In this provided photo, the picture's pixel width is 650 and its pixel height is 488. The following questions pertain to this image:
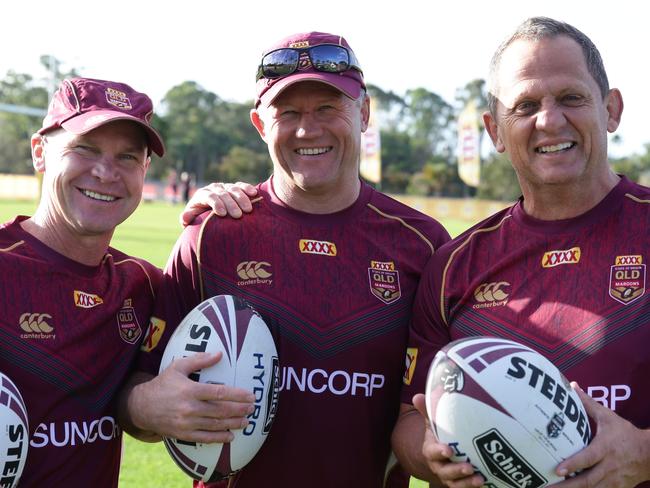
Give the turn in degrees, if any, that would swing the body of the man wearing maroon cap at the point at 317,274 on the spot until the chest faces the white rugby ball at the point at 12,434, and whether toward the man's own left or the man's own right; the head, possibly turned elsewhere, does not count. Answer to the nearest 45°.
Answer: approximately 45° to the man's own right

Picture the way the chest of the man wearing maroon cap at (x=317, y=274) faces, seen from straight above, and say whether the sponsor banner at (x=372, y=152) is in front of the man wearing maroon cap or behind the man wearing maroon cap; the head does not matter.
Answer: behind

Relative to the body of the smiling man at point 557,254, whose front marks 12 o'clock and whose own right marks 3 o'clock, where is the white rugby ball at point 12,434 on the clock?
The white rugby ball is roughly at 2 o'clock from the smiling man.

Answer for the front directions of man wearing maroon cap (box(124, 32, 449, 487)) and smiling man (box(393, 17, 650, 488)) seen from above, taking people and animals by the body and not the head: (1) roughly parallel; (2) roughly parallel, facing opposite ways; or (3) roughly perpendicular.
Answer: roughly parallel

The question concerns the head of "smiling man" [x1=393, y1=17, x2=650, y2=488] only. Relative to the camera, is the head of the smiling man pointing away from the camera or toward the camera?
toward the camera

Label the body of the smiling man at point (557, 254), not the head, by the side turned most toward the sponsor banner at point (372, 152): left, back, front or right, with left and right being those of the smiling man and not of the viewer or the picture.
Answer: back

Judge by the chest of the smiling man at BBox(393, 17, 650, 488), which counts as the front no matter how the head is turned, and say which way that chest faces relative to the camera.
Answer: toward the camera

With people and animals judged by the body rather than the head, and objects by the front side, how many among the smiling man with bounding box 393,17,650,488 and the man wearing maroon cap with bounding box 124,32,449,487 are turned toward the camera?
2

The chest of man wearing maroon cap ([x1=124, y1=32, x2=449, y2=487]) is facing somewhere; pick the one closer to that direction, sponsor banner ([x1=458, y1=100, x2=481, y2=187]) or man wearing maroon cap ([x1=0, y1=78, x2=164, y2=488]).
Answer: the man wearing maroon cap

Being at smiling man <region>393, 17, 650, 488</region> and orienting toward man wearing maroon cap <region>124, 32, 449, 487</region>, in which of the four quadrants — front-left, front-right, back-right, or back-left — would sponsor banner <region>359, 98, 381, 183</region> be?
front-right

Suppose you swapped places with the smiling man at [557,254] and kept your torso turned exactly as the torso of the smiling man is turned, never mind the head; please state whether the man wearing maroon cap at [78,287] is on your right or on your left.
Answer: on your right

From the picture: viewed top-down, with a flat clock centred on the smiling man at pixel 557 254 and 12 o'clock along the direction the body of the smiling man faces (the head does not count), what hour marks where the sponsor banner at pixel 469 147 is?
The sponsor banner is roughly at 6 o'clock from the smiling man.

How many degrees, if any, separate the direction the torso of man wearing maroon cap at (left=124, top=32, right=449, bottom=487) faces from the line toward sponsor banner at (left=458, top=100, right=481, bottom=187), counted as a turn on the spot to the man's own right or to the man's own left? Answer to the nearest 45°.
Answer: approximately 180°

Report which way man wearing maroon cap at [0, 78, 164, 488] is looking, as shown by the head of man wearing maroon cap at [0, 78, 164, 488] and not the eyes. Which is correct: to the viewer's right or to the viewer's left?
to the viewer's right
